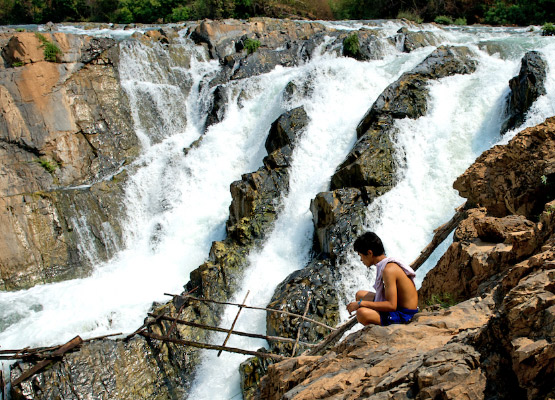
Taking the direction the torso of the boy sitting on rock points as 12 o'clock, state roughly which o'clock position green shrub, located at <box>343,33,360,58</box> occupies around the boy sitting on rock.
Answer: The green shrub is roughly at 3 o'clock from the boy sitting on rock.

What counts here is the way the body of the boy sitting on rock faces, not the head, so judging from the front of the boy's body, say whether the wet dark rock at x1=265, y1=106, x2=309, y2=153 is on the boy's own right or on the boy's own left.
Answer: on the boy's own right

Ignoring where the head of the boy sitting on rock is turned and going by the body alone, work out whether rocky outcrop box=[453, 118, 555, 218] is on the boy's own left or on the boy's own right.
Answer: on the boy's own right

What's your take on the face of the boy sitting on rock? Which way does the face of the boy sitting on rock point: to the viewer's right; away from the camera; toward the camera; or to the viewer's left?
to the viewer's left

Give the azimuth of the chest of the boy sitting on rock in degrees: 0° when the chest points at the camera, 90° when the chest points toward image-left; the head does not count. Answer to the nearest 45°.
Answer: approximately 90°

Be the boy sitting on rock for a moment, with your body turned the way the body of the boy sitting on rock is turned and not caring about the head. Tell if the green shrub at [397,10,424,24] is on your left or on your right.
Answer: on your right

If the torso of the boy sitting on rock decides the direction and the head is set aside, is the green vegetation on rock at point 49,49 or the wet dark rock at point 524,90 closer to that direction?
the green vegetation on rock
